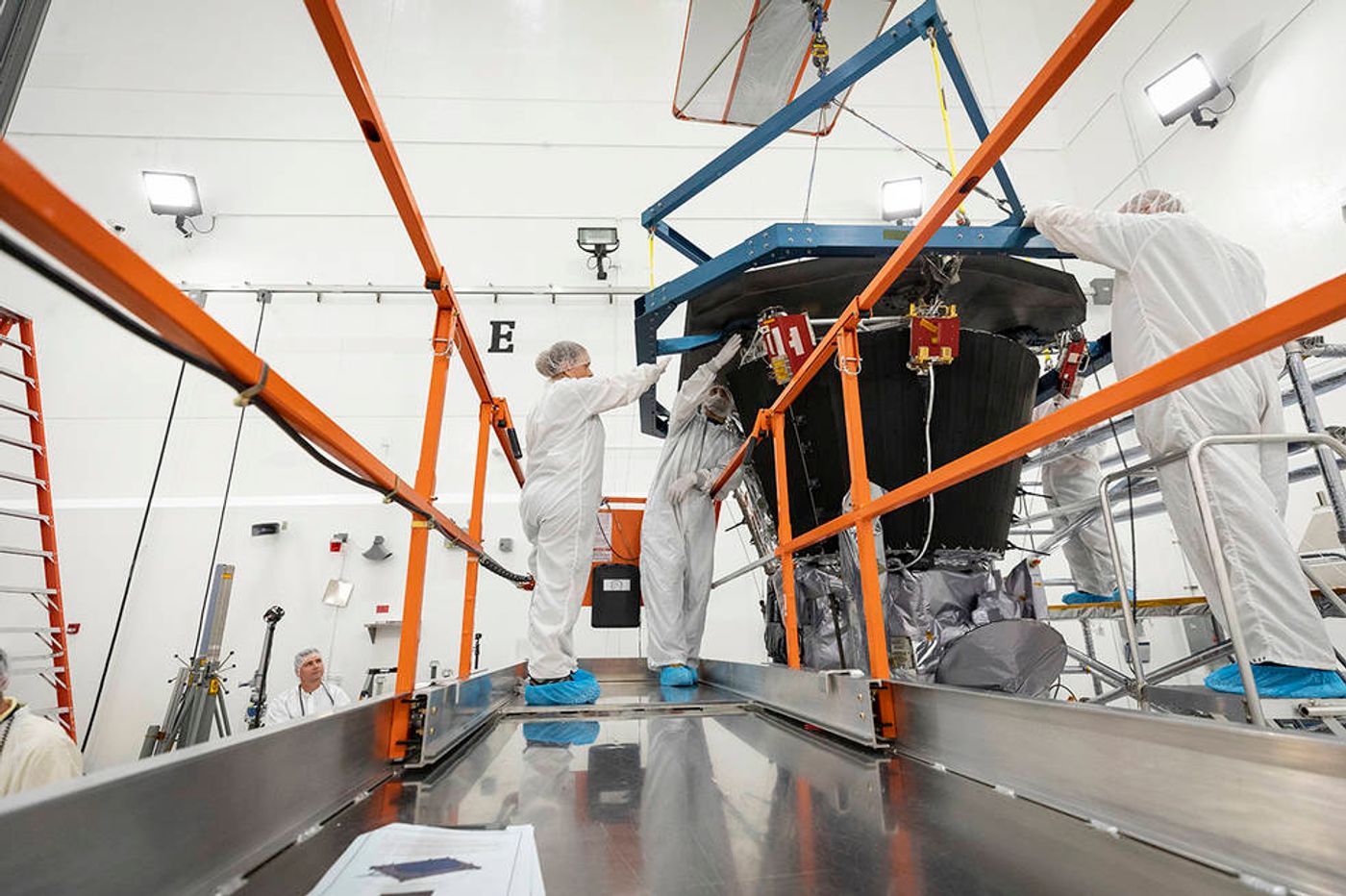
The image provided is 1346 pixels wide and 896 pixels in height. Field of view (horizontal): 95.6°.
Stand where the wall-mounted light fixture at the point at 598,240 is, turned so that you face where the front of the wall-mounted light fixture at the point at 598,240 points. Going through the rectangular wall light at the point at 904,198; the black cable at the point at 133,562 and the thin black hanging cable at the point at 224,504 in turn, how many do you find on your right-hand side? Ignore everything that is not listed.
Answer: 2

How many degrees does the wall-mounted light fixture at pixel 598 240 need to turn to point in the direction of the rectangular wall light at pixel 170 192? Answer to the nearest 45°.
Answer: approximately 90° to its right

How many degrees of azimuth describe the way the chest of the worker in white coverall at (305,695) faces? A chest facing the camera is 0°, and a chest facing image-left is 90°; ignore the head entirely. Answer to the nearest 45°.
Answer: approximately 315°

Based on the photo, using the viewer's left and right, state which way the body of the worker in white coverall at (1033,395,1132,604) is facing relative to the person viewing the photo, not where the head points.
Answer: facing to the left of the viewer

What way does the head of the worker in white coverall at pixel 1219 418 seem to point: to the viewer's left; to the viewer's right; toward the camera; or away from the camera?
away from the camera

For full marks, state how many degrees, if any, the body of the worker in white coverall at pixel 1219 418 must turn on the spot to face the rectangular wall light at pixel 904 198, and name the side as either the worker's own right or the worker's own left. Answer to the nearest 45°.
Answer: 0° — they already face it

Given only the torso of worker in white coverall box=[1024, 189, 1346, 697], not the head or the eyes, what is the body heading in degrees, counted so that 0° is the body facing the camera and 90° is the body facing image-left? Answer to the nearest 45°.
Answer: approximately 135°

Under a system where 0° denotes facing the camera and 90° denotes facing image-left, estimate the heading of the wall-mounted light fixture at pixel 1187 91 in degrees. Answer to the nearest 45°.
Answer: approximately 45°
